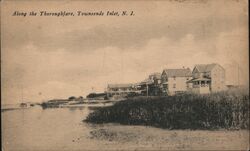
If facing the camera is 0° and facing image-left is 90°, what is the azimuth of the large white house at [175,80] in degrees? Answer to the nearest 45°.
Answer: approximately 90°

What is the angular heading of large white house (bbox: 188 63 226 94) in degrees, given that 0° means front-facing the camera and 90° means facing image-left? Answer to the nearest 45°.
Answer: approximately 45°

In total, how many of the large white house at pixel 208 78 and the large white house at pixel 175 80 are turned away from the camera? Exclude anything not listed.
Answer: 0
